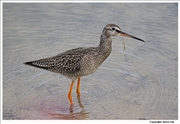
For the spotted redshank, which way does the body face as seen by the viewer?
to the viewer's right
